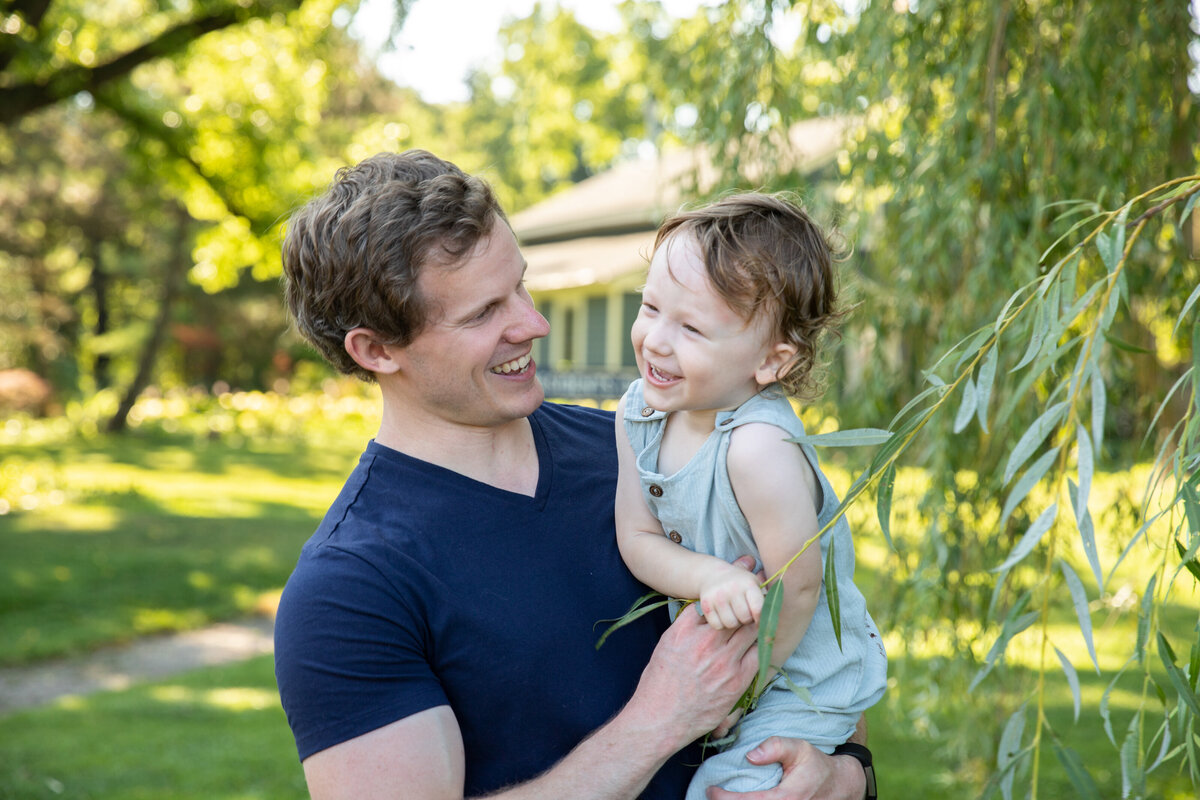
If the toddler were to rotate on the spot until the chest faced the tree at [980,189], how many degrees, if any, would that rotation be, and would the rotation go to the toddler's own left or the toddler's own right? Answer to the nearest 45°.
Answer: approximately 135° to the toddler's own right

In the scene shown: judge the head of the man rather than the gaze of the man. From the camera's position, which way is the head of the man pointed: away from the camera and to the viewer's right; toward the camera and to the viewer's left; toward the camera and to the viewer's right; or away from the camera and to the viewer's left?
toward the camera and to the viewer's right

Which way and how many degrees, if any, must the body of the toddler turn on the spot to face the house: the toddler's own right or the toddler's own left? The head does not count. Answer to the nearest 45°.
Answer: approximately 135° to the toddler's own right

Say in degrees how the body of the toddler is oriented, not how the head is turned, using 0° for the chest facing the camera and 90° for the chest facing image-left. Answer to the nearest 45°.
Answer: approximately 45°

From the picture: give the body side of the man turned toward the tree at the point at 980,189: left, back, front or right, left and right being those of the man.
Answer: left

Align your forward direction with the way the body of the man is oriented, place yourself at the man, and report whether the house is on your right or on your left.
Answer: on your left
